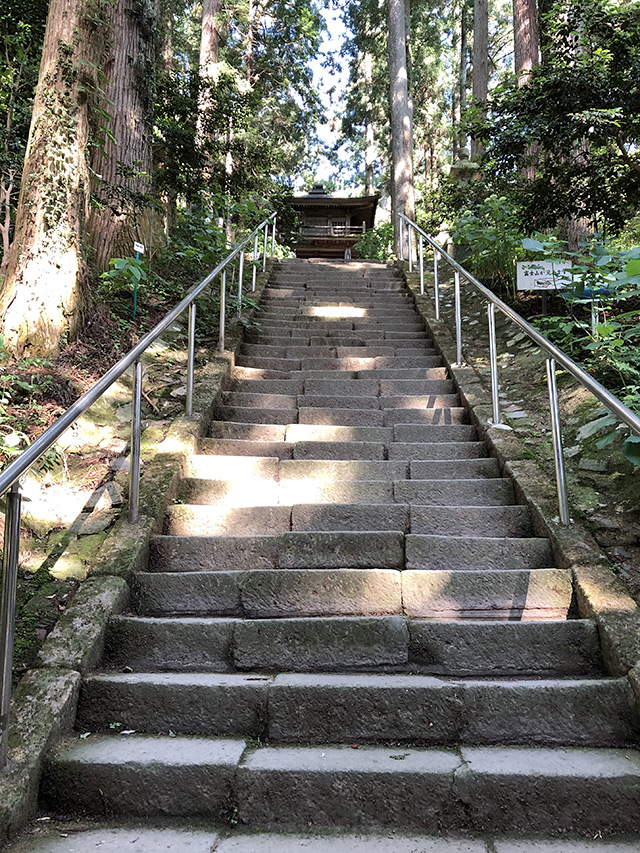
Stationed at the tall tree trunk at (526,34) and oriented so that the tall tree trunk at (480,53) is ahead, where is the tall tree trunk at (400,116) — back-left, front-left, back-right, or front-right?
front-left

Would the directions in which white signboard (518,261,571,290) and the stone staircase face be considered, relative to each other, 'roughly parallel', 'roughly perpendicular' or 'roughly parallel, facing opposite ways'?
roughly parallel

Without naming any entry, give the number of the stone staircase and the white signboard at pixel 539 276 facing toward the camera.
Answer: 2

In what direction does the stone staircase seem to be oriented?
toward the camera

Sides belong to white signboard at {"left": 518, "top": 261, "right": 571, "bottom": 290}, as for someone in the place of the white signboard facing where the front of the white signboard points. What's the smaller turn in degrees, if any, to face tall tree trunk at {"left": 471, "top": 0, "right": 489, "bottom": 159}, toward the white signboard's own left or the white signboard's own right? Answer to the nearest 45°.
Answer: approximately 180°

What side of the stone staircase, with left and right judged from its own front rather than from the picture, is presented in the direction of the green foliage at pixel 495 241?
back

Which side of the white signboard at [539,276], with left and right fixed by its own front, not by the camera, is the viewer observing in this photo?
front

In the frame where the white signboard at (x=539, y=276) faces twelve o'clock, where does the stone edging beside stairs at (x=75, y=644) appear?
The stone edging beside stairs is roughly at 1 o'clock from the white signboard.

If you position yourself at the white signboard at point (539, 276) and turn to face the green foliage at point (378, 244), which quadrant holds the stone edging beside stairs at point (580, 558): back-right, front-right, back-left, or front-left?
back-left

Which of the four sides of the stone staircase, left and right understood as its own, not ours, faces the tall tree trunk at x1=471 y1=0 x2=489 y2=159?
back

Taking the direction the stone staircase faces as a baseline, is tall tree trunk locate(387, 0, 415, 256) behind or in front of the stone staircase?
behind
